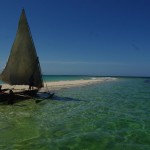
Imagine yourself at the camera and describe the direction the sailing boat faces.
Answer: facing to the right of the viewer
